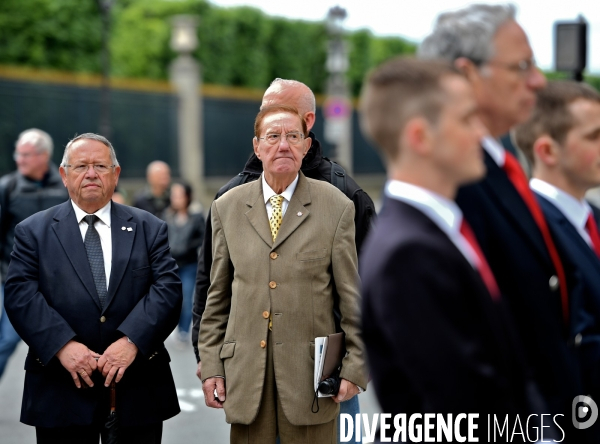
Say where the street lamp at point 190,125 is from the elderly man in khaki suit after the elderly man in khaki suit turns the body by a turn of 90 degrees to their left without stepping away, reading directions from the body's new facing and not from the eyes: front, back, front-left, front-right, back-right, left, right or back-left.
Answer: left

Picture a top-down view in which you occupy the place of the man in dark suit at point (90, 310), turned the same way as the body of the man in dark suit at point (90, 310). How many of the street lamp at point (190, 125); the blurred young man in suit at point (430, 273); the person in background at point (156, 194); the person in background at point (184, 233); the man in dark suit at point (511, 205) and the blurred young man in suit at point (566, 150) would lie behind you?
3

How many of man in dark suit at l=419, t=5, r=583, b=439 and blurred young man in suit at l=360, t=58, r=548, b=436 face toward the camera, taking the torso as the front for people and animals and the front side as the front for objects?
0

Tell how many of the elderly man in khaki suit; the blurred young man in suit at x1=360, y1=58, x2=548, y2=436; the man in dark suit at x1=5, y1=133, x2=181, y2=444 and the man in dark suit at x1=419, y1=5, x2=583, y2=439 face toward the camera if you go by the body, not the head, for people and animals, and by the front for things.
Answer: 2

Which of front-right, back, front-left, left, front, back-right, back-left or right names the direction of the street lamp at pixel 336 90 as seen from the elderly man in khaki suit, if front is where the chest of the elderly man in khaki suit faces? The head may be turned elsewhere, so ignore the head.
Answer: back

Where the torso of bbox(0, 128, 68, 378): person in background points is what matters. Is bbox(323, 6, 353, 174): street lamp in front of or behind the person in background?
behind

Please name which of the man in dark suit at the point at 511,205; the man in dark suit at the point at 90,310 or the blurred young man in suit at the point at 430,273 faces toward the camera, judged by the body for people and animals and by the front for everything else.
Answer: the man in dark suit at the point at 90,310

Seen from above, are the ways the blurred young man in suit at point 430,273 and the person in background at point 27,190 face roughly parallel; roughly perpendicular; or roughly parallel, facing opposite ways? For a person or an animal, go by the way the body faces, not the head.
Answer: roughly perpendicular
